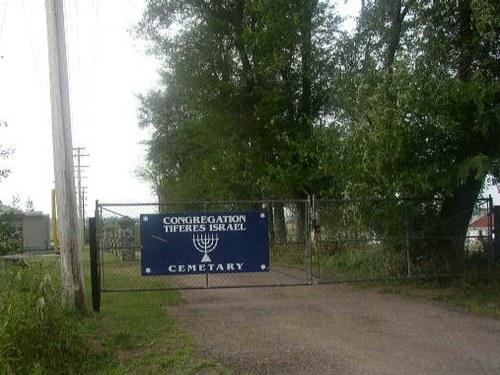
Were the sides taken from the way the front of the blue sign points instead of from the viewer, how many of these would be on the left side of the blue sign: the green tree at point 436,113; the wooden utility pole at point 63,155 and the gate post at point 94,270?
1

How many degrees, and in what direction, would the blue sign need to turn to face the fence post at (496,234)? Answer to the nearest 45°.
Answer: approximately 90° to its left

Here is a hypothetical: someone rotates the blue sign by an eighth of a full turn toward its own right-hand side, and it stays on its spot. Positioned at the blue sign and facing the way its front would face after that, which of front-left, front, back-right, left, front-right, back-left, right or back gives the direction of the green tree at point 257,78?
back-right

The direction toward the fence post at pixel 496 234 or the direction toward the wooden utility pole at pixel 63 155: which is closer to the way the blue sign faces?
the wooden utility pole

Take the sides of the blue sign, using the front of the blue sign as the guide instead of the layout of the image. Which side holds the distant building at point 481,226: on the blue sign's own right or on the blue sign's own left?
on the blue sign's own left

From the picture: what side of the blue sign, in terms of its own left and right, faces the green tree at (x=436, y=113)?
left

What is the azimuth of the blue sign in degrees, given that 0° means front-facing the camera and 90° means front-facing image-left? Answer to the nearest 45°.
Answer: approximately 0°

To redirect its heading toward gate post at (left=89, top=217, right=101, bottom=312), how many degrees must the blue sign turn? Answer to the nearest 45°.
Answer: approximately 90° to its right
